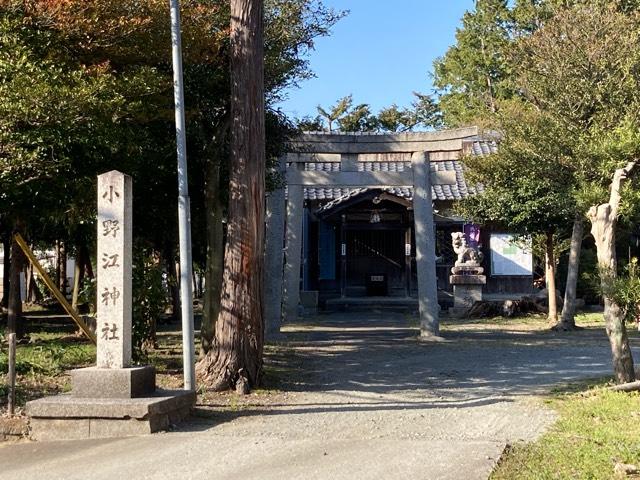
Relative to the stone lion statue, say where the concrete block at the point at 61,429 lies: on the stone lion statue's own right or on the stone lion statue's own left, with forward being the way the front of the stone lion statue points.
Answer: on the stone lion statue's own left

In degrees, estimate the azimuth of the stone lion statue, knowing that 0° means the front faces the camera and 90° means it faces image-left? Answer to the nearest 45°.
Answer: approximately 90°

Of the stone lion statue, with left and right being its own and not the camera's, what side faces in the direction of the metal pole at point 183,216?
left

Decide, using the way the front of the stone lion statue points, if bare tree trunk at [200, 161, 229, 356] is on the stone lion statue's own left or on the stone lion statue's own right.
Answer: on the stone lion statue's own left

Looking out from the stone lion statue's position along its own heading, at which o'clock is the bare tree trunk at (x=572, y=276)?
The bare tree trunk is roughly at 8 o'clock from the stone lion statue.

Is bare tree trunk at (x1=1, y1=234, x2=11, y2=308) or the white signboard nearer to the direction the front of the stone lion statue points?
the bare tree trunk

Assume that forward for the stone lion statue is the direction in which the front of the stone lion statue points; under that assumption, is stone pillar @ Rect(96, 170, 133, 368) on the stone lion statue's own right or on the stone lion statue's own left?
on the stone lion statue's own left

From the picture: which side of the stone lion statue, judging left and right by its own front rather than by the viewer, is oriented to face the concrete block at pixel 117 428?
left

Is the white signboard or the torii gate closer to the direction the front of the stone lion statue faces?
the torii gate
